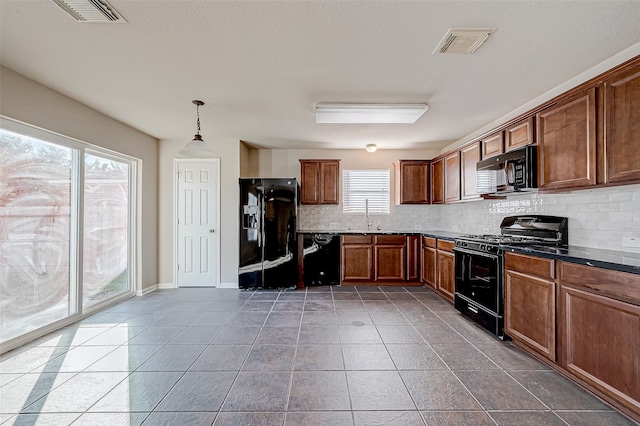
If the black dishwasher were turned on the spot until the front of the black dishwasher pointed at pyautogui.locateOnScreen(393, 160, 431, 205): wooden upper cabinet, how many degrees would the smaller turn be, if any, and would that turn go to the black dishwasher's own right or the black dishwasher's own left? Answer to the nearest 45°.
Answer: approximately 90° to the black dishwasher's own left

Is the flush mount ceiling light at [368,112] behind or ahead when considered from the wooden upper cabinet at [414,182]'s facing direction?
ahead

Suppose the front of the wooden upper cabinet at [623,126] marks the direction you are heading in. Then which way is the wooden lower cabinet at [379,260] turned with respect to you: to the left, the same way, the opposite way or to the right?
to the left

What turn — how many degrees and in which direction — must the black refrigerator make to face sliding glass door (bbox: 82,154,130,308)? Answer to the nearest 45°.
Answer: approximately 90° to its right

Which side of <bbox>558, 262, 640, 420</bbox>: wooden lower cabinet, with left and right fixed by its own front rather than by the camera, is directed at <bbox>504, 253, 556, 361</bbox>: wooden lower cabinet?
right

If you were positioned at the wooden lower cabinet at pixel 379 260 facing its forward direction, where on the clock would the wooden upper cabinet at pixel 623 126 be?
The wooden upper cabinet is roughly at 11 o'clock from the wooden lower cabinet.
